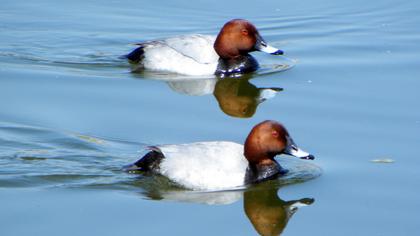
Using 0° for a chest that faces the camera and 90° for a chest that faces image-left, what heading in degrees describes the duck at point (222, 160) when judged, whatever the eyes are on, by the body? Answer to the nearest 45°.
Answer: approximately 270°

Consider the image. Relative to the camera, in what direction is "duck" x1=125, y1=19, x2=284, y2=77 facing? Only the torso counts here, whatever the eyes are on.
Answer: to the viewer's right

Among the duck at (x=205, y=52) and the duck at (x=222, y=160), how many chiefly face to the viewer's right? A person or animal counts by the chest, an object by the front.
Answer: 2

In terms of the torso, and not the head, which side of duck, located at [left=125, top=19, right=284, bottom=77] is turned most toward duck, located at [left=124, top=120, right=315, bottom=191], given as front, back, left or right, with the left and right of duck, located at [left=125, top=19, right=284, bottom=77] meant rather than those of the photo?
right

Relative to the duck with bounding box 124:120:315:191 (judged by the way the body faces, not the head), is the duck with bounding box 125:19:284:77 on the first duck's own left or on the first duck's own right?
on the first duck's own left
